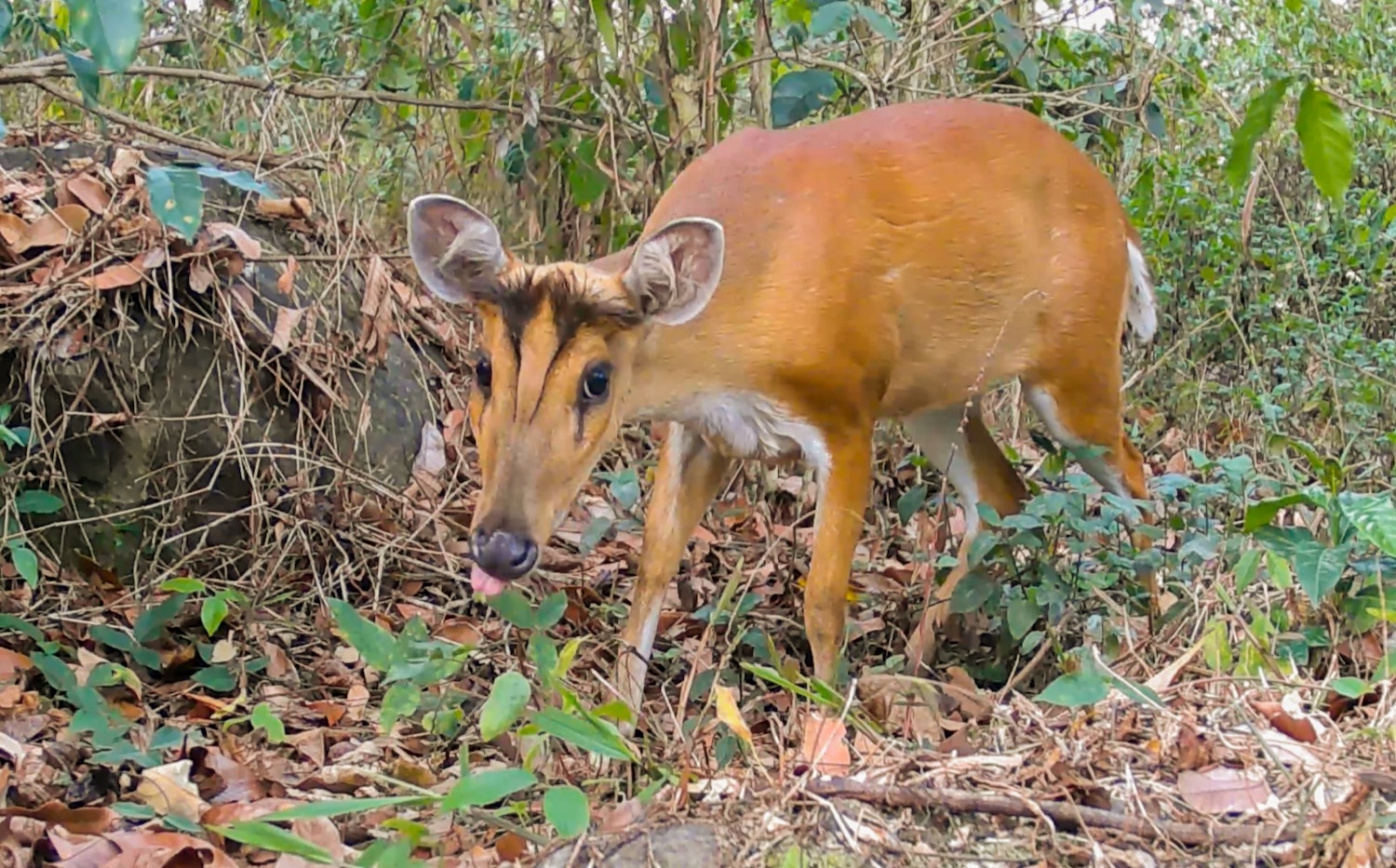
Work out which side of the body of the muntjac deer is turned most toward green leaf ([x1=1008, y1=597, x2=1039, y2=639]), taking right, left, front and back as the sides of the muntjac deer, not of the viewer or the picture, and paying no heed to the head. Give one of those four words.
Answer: left

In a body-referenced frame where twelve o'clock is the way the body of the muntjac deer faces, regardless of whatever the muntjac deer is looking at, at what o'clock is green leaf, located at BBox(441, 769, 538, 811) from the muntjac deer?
The green leaf is roughly at 11 o'clock from the muntjac deer.

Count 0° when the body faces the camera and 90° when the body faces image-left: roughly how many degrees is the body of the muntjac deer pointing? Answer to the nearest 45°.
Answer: approximately 45°

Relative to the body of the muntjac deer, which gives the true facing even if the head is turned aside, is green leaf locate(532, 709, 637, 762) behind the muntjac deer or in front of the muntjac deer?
in front

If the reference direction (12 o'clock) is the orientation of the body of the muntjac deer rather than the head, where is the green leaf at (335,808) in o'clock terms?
The green leaf is roughly at 11 o'clock from the muntjac deer.

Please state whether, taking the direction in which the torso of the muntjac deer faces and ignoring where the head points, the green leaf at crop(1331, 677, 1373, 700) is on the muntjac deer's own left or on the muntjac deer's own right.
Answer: on the muntjac deer's own left

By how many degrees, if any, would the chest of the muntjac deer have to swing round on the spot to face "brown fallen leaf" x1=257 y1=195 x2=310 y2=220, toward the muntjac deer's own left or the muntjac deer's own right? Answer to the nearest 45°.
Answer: approximately 90° to the muntjac deer's own right

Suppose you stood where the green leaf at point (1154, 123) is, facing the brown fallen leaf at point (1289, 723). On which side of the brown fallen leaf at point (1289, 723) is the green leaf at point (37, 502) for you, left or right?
right

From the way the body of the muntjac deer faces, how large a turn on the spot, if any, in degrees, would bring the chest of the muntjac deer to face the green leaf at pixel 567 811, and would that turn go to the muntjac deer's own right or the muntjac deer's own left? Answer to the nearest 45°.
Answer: approximately 45° to the muntjac deer's own left

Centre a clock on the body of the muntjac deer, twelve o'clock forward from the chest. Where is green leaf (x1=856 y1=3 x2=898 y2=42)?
The green leaf is roughly at 5 o'clock from the muntjac deer.
